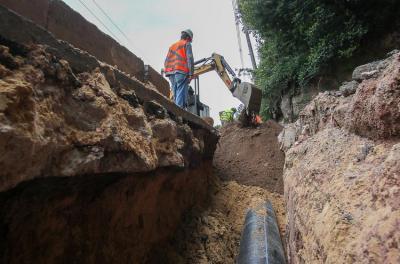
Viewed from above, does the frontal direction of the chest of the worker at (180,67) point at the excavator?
yes

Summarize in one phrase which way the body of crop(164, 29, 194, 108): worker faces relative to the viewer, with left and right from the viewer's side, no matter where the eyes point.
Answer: facing away from the viewer and to the right of the viewer

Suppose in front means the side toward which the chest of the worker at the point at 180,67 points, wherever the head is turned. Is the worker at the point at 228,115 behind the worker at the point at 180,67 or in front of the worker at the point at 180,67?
in front
